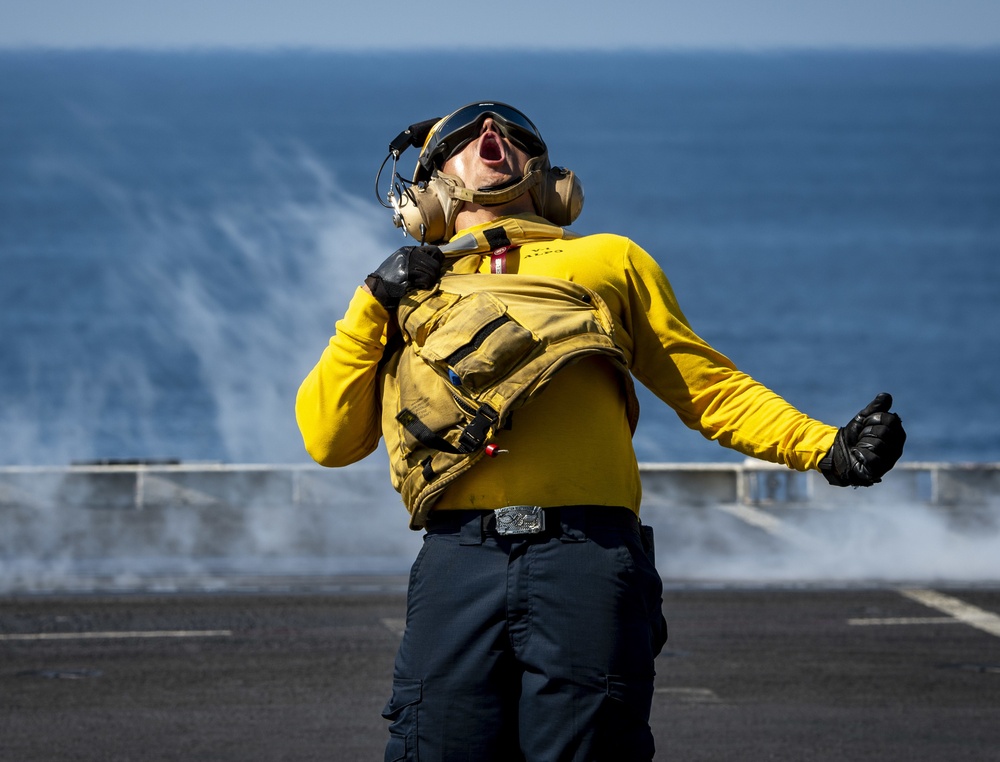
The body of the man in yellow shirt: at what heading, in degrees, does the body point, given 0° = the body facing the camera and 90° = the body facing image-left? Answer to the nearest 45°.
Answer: approximately 0°
